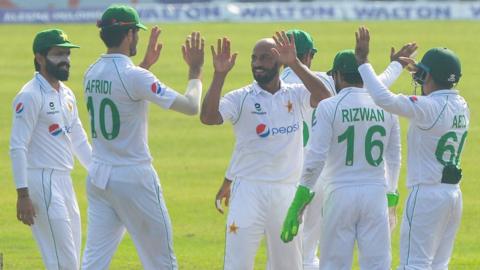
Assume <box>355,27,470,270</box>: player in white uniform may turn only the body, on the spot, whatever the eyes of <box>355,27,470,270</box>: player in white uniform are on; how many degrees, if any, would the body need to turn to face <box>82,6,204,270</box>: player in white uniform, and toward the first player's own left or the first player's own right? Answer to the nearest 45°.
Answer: approximately 45° to the first player's own left

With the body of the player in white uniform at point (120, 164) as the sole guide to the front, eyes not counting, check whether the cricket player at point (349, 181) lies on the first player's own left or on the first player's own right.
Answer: on the first player's own right

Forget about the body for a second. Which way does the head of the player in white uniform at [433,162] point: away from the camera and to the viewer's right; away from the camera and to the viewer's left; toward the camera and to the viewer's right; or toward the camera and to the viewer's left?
away from the camera and to the viewer's left

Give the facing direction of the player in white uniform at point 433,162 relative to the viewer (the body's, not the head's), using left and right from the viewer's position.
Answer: facing away from the viewer and to the left of the viewer

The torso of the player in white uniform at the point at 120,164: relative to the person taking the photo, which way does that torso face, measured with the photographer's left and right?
facing away from the viewer and to the right of the viewer

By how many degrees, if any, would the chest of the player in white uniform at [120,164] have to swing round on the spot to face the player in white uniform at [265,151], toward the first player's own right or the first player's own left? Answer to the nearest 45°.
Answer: approximately 45° to the first player's own right

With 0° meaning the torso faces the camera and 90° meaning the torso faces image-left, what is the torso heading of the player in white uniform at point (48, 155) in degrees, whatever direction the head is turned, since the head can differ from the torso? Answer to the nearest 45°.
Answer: approximately 315°
